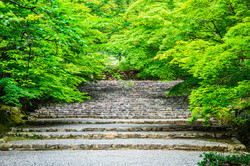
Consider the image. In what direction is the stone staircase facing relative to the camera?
toward the camera
